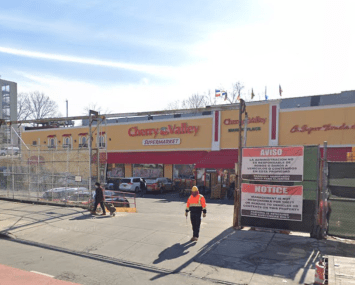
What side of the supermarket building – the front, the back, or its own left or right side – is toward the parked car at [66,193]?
front

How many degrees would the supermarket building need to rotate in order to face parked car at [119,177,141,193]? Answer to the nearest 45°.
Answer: approximately 45° to its right

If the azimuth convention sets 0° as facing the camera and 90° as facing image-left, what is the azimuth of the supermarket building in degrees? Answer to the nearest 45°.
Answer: approximately 45°

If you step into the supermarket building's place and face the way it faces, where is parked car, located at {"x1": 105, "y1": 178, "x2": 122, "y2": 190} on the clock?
The parked car is roughly at 2 o'clock from the supermarket building.

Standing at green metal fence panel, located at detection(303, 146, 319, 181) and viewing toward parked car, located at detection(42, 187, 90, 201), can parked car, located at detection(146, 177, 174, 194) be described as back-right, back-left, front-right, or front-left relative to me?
front-right

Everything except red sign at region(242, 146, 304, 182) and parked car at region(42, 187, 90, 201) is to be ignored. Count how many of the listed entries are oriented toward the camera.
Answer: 1

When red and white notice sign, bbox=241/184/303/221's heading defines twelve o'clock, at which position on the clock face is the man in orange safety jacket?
The man in orange safety jacket is roughly at 2 o'clock from the red and white notice sign.

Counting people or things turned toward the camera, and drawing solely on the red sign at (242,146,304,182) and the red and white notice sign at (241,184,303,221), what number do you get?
2

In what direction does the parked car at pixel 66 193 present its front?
to the viewer's left

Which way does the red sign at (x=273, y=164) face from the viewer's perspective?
toward the camera
